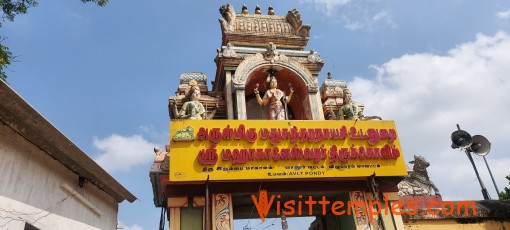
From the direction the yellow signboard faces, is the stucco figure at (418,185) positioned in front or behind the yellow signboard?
behind

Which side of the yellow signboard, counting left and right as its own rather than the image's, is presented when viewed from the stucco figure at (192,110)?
right

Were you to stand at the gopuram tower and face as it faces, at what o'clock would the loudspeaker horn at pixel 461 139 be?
The loudspeaker horn is roughly at 8 o'clock from the gopuram tower.

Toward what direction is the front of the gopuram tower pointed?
toward the camera

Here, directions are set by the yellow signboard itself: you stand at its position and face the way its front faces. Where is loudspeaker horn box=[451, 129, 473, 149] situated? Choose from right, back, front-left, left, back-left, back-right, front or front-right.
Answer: back-left

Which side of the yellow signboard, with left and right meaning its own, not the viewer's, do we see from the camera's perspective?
front

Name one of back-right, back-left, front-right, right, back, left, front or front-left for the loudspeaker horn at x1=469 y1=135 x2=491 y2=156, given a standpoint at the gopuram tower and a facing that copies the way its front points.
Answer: back-left

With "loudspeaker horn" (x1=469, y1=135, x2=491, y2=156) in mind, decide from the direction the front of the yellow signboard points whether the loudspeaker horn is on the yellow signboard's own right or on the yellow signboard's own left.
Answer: on the yellow signboard's own left

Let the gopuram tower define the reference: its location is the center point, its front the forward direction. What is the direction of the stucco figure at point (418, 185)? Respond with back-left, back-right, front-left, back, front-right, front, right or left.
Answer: back-left
